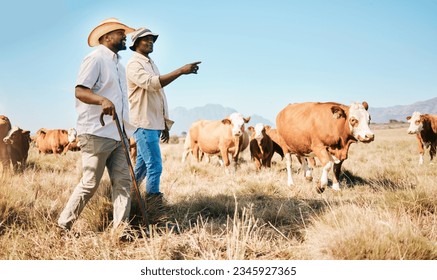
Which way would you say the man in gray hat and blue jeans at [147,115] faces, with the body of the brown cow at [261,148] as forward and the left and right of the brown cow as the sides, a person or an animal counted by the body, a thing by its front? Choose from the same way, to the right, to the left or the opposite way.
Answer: to the left

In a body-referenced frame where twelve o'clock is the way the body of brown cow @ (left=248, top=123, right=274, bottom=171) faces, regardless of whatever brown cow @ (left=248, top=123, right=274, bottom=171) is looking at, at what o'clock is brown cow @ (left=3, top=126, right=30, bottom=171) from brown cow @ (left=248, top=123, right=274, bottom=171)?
brown cow @ (left=3, top=126, right=30, bottom=171) is roughly at 2 o'clock from brown cow @ (left=248, top=123, right=274, bottom=171).

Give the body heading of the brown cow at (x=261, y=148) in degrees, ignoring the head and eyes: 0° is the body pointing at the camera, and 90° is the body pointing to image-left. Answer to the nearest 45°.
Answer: approximately 0°

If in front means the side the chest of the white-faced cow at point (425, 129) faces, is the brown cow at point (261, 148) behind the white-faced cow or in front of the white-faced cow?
in front

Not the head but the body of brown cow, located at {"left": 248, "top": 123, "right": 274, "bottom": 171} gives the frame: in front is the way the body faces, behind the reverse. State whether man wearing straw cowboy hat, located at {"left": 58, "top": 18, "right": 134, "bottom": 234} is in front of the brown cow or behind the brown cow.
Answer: in front

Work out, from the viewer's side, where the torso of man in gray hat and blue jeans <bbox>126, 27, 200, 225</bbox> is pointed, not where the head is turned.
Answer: to the viewer's right

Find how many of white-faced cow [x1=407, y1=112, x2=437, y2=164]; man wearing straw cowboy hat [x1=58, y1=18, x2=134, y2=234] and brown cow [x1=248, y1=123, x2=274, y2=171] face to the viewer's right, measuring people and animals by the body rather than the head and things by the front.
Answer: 1

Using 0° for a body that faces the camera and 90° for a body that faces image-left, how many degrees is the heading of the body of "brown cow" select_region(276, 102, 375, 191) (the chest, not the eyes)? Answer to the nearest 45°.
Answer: approximately 315°

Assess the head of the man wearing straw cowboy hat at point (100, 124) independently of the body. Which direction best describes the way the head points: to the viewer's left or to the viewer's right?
to the viewer's right

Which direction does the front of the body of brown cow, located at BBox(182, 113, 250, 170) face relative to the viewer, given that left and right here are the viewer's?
facing the viewer and to the right of the viewer

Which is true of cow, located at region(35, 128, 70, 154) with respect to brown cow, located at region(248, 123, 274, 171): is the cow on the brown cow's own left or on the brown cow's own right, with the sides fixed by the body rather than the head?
on the brown cow's own right

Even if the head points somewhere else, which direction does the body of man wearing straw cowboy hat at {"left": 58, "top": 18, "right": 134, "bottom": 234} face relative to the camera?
to the viewer's right
